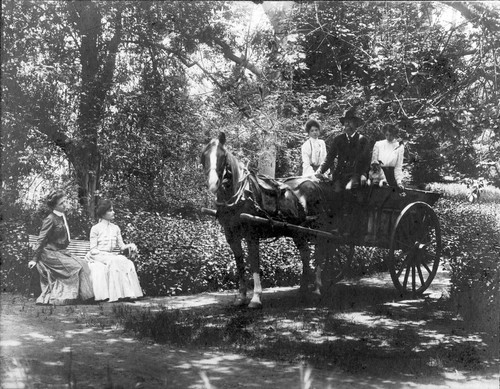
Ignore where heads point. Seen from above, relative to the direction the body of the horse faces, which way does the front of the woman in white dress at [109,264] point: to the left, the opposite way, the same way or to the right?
to the left

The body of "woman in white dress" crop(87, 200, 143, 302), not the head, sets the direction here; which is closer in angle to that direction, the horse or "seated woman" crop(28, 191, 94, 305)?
the horse

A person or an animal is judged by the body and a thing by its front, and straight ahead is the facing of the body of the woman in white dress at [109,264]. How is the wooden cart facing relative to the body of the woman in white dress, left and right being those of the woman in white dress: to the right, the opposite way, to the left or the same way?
to the right

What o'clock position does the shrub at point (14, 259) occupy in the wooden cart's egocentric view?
The shrub is roughly at 1 o'clock from the wooden cart.

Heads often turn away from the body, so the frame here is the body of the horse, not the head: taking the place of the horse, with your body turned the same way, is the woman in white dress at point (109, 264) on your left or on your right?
on your right

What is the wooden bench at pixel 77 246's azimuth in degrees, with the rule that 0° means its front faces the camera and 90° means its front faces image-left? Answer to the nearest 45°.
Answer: approximately 0°

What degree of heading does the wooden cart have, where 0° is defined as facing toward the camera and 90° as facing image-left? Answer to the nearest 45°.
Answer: approximately 45°

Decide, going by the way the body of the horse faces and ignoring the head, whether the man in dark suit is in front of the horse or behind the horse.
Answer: behind
